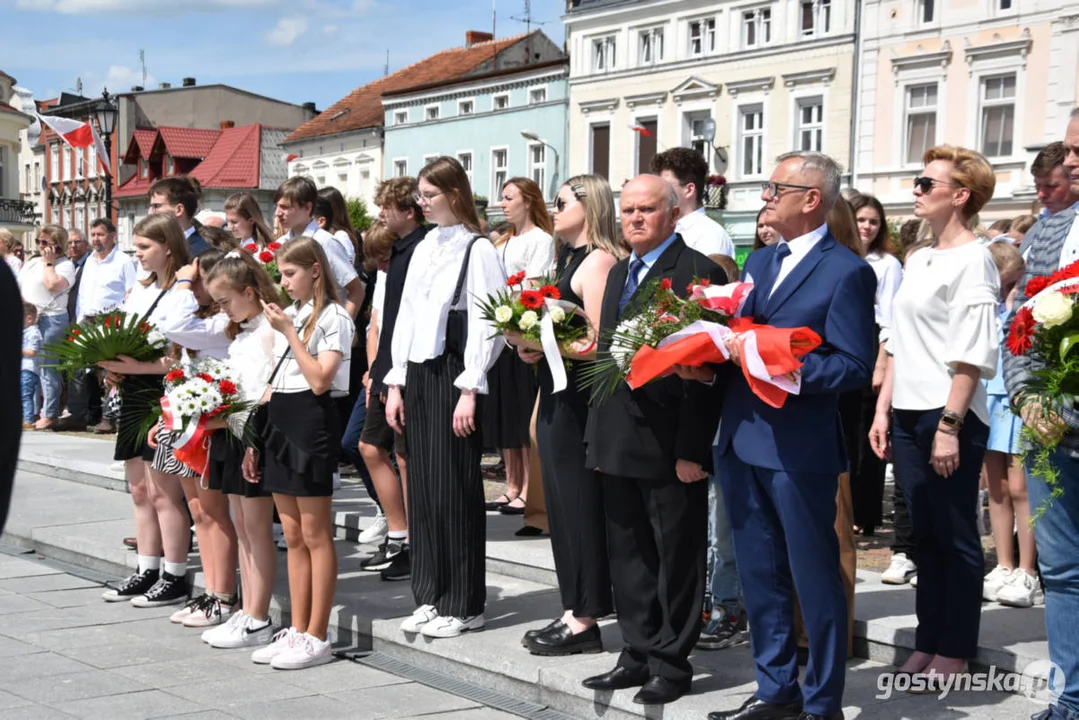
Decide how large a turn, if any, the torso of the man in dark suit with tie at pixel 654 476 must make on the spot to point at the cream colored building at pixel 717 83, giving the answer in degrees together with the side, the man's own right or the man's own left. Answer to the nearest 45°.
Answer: approximately 135° to the man's own right

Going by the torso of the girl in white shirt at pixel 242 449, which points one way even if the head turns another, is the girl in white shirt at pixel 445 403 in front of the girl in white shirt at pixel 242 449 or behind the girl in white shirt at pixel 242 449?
behind

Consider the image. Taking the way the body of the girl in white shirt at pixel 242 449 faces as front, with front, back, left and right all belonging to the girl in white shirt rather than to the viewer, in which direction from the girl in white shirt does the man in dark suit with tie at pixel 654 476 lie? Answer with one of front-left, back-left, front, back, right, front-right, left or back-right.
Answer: back-left

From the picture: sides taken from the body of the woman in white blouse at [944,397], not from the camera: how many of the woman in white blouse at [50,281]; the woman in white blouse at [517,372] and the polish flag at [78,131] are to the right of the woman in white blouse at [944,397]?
3

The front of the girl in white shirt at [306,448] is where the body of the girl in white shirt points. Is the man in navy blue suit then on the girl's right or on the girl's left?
on the girl's left

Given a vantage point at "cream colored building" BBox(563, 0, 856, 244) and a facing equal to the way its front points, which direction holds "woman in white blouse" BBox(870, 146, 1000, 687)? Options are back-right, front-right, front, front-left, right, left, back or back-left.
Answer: front-left

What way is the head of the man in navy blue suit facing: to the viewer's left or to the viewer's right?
to the viewer's left

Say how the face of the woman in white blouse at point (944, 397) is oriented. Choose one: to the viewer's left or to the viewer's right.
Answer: to the viewer's left

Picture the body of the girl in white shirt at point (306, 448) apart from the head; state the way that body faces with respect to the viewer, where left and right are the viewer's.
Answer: facing to the left of the viewer

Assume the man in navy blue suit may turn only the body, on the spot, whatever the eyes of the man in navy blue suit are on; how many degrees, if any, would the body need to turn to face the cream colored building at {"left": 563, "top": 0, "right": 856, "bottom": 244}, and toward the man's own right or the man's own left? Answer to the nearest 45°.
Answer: approximately 135° to the man's own right

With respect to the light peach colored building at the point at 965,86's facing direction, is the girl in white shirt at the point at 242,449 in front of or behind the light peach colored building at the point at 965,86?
in front

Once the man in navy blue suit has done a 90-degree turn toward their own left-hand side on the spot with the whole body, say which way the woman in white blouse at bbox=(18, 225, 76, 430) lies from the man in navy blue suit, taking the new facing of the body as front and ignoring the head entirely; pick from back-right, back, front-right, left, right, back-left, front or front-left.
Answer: back

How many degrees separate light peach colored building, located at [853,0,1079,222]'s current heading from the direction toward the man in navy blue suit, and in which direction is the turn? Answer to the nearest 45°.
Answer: approximately 45° to its left
